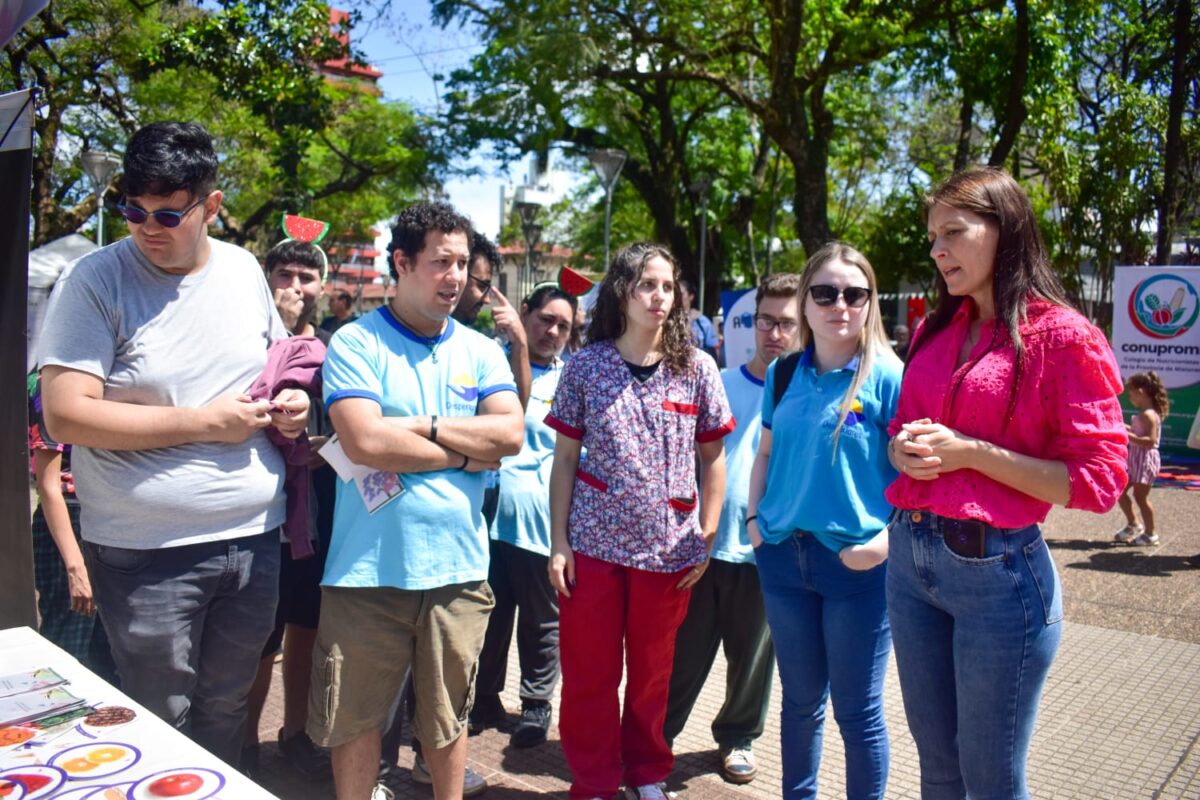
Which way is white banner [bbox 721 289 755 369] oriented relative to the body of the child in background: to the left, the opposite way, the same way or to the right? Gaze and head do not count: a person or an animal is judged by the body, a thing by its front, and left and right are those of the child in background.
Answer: to the left

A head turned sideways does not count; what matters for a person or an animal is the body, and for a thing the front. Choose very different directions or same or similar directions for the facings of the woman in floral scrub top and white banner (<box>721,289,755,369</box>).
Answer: same or similar directions

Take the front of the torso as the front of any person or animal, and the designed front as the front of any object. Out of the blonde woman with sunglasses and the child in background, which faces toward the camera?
the blonde woman with sunglasses

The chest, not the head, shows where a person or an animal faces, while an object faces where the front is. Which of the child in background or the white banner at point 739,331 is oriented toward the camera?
the white banner

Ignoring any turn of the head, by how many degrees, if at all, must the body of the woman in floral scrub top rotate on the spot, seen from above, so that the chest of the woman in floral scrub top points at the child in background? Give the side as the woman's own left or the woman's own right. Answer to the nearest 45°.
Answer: approximately 135° to the woman's own left

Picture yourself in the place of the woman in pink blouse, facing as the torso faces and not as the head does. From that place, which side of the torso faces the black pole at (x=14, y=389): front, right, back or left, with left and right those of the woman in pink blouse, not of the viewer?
front

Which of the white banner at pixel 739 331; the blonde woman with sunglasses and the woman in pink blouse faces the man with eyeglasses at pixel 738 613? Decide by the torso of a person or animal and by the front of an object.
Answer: the white banner

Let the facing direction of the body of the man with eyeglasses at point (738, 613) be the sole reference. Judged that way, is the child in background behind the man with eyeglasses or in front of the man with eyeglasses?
behind

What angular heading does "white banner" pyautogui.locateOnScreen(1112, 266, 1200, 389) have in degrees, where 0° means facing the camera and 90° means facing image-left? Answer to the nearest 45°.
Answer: approximately 0°

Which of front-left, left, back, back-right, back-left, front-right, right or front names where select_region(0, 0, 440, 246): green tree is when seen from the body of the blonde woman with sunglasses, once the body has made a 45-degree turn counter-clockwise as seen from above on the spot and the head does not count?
back

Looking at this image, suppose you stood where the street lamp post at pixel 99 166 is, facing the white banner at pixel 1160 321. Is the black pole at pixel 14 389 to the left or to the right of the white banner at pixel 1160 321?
right

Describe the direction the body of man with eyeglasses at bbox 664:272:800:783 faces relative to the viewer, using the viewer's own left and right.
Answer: facing the viewer

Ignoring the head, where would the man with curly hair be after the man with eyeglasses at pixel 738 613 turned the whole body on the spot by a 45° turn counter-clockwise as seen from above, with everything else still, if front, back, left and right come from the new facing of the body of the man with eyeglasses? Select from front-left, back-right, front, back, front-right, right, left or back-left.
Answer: right

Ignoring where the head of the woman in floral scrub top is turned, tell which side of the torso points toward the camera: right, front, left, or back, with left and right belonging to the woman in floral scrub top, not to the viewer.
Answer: front

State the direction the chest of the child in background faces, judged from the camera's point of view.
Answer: to the viewer's left

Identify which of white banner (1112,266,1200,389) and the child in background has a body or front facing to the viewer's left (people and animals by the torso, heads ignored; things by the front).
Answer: the child in background
